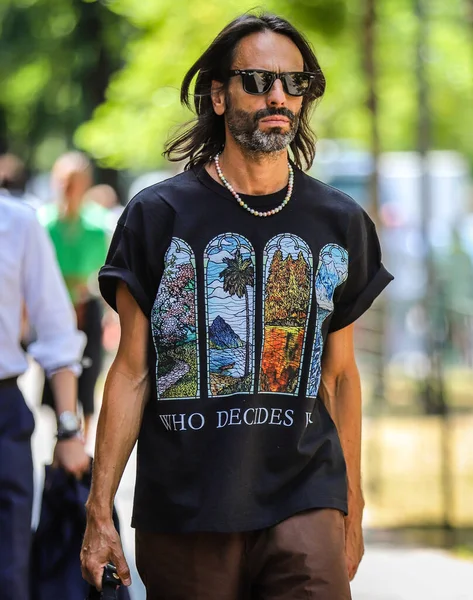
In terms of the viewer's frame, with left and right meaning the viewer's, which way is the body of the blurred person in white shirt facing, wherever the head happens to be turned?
facing the viewer

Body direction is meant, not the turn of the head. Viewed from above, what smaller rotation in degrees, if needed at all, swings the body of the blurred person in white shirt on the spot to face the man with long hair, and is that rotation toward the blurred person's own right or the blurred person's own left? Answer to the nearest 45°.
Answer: approximately 45° to the blurred person's own left

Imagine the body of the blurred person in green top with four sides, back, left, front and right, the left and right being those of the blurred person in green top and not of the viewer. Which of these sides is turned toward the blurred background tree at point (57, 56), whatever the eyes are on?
back

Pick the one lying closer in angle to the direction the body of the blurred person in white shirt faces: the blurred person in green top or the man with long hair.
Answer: the man with long hair

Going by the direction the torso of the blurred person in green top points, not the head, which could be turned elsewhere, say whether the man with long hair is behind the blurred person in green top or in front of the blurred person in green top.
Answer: in front

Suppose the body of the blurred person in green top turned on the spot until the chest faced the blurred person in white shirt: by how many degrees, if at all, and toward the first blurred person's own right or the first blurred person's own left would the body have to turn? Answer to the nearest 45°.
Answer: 0° — they already face them
